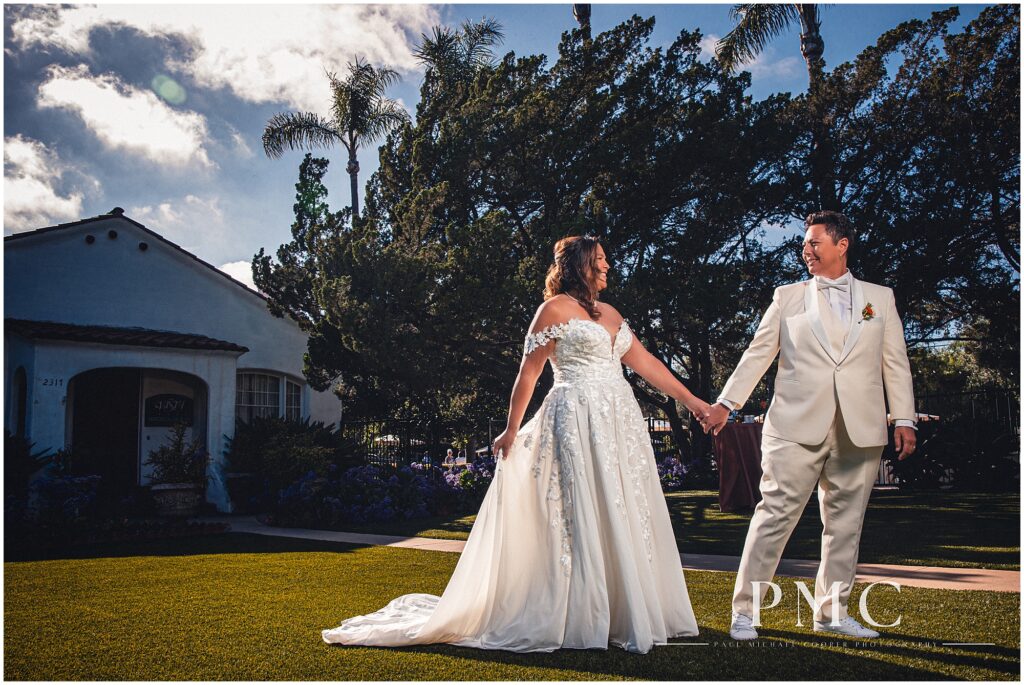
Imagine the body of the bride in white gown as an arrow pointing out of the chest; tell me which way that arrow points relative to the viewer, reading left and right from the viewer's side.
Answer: facing the viewer and to the right of the viewer

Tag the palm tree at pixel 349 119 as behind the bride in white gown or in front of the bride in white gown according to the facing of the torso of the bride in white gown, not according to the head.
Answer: behind

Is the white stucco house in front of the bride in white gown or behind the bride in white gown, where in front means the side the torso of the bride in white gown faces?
behind

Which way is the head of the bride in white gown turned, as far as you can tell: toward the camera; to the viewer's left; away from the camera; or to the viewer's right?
to the viewer's right

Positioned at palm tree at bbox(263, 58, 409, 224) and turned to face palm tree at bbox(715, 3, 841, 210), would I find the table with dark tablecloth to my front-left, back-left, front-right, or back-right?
front-right

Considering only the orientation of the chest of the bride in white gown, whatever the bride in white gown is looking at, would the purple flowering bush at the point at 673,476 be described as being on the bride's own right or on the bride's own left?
on the bride's own left

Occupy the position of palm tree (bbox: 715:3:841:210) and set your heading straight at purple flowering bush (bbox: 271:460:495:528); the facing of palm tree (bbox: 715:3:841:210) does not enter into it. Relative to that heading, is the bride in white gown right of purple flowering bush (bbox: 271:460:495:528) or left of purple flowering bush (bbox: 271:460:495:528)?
left
